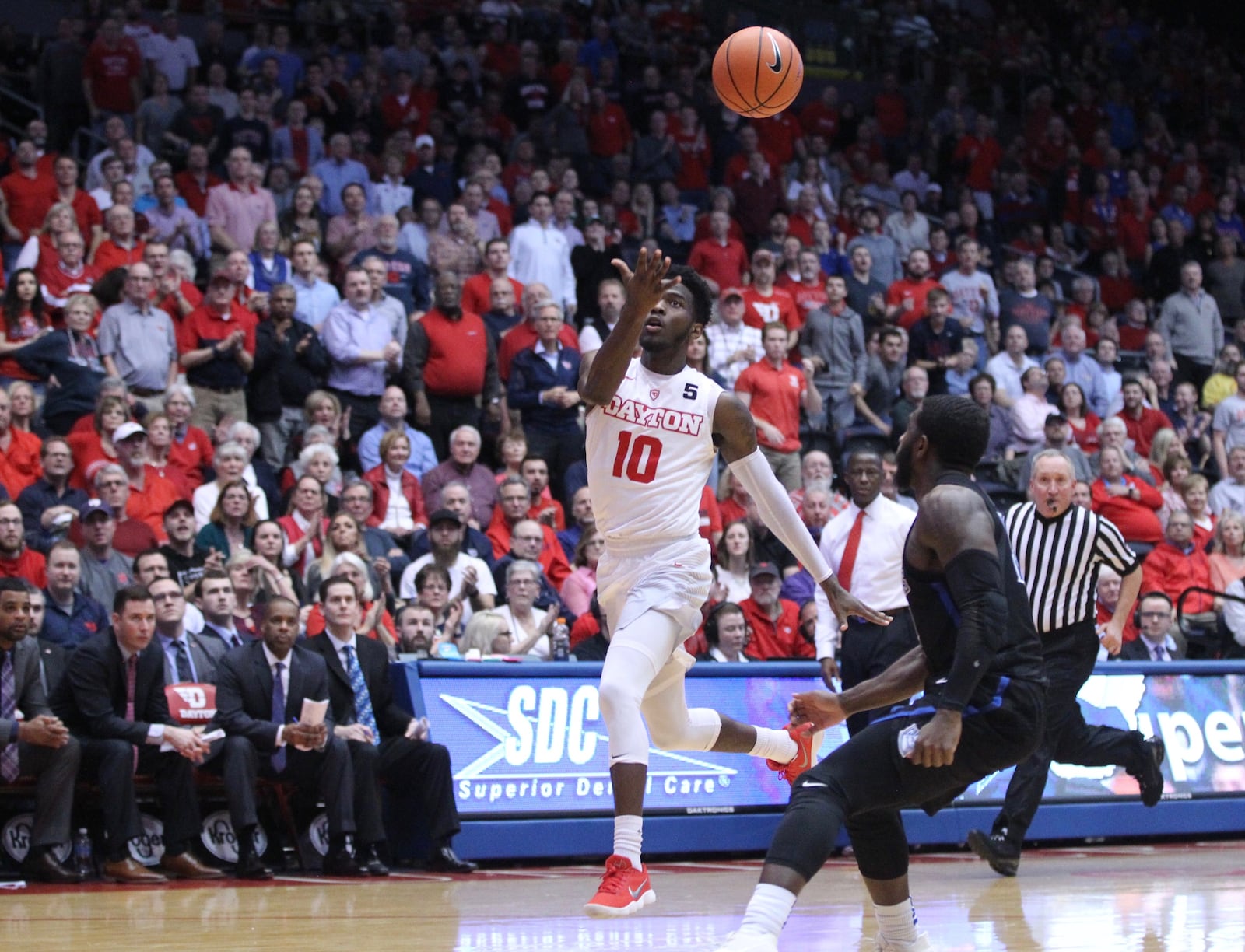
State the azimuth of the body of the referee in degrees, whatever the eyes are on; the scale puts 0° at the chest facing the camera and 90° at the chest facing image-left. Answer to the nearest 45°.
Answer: approximately 45°

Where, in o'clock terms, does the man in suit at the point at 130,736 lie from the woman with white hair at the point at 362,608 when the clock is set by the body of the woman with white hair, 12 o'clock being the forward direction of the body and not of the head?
The man in suit is roughly at 1 o'clock from the woman with white hair.

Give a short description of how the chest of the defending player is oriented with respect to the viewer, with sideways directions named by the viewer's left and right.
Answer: facing to the left of the viewer

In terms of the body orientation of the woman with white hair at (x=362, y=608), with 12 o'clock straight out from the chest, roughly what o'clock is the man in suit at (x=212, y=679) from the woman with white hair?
The man in suit is roughly at 1 o'clock from the woman with white hair.

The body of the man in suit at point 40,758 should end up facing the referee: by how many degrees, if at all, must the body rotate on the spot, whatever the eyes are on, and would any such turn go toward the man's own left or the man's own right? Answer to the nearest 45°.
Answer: approximately 45° to the man's own left

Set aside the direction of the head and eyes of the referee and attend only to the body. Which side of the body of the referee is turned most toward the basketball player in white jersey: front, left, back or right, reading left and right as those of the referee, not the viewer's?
front

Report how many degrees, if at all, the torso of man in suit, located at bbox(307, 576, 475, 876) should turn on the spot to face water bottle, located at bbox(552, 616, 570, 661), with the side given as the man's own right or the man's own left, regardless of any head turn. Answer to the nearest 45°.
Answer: approximately 90° to the man's own left

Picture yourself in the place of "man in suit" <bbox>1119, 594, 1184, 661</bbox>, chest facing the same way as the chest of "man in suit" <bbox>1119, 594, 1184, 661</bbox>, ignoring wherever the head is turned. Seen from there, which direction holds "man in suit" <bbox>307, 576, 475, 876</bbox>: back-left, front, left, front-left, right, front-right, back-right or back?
front-right
